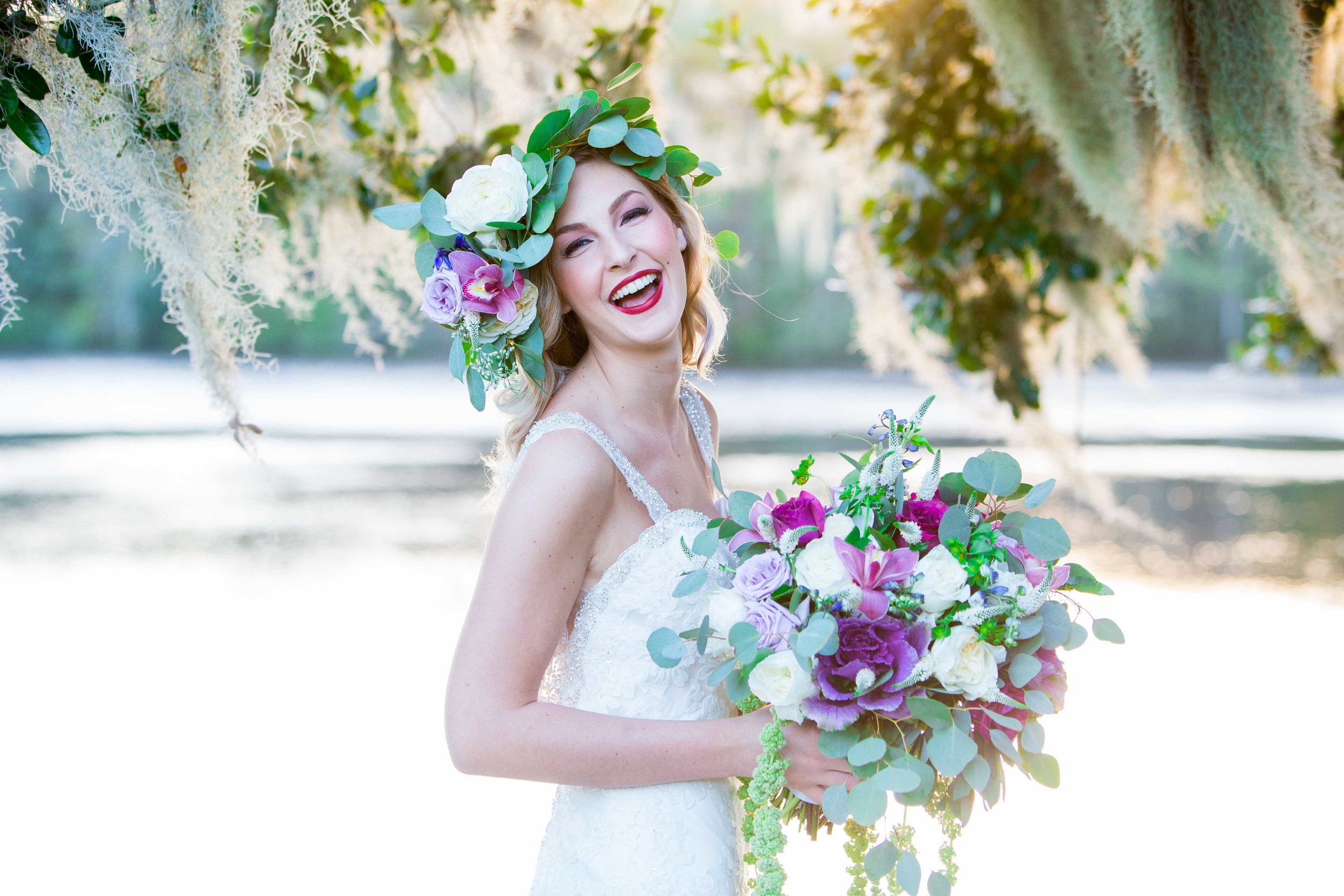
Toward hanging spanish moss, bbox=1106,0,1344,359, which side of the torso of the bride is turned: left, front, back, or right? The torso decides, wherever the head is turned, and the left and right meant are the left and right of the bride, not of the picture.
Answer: left

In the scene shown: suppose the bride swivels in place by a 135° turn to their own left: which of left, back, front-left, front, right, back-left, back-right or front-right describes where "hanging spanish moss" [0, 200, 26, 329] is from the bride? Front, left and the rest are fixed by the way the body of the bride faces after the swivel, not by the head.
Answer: left

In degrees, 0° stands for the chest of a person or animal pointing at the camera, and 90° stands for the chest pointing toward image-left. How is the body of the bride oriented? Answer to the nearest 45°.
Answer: approximately 315°

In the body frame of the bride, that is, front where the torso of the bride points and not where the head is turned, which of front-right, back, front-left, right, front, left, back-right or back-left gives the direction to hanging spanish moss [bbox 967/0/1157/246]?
left
